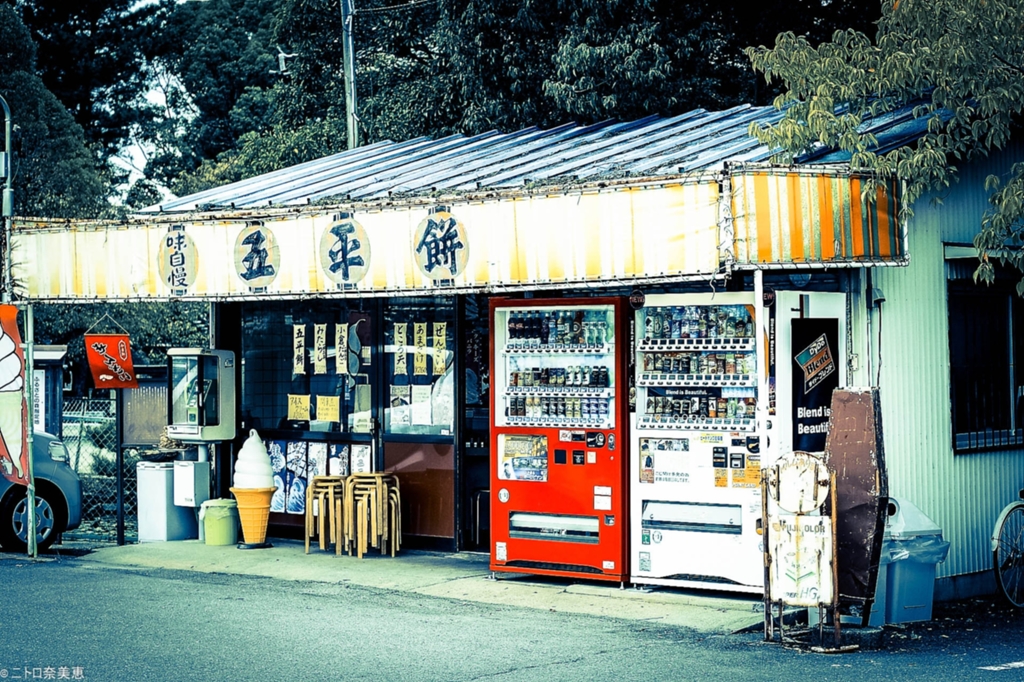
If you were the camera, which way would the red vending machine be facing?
facing the viewer and to the left of the viewer

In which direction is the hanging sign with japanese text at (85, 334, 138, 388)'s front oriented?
toward the camera

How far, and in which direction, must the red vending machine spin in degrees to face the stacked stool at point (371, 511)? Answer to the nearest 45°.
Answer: approximately 90° to its right

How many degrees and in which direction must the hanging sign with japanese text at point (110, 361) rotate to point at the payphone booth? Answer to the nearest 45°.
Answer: approximately 90° to its left

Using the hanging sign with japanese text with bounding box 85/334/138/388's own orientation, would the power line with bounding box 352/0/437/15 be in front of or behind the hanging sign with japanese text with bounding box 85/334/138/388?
behind

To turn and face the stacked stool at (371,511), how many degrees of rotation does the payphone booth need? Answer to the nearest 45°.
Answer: approximately 90° to its left

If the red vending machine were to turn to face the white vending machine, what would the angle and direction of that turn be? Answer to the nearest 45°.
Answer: approximately 90° to its left

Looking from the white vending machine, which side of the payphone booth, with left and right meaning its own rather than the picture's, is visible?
left

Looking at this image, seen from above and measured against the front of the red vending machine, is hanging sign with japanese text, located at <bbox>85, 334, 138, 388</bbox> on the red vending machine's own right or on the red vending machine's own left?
on the red vending machine's own right

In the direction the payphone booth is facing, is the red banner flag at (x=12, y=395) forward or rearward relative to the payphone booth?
forward

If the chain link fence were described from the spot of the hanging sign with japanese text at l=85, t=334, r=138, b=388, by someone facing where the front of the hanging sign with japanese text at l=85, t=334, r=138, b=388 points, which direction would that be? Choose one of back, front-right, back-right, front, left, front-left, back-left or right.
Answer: back

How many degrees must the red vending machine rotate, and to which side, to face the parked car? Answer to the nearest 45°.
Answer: approximately 90° to its right
